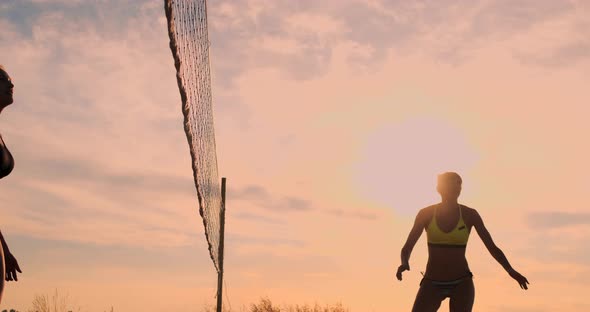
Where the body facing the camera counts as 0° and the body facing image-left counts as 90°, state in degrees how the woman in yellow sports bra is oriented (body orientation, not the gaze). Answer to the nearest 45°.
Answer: approximately 0°
